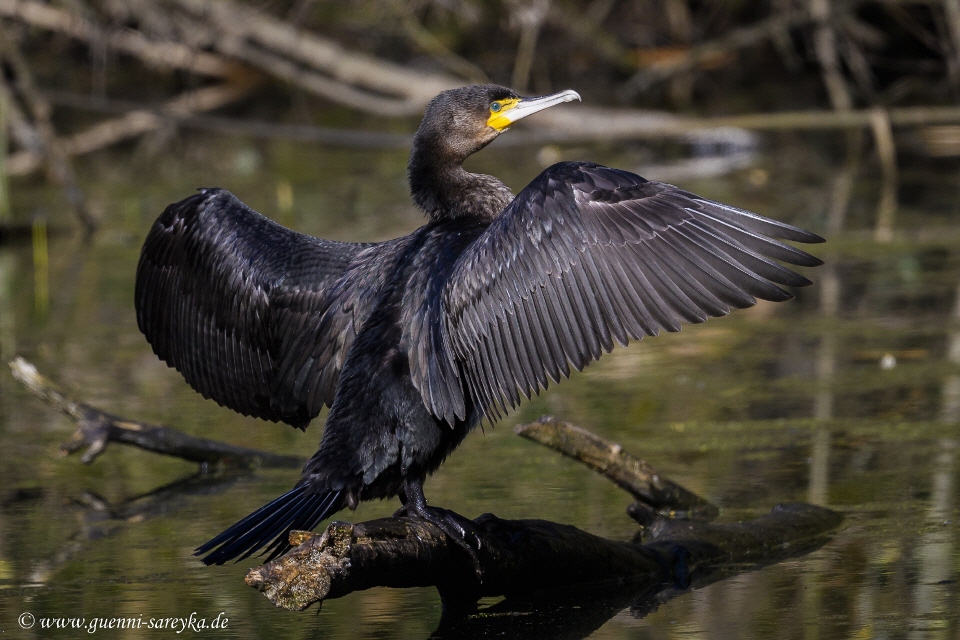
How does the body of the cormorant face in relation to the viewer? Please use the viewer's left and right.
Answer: facing away from the viewer and to the right of the viewer

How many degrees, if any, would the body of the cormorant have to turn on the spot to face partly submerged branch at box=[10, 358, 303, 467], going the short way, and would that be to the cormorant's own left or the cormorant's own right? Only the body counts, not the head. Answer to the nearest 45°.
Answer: approximately 90° to the cormorant's own left
